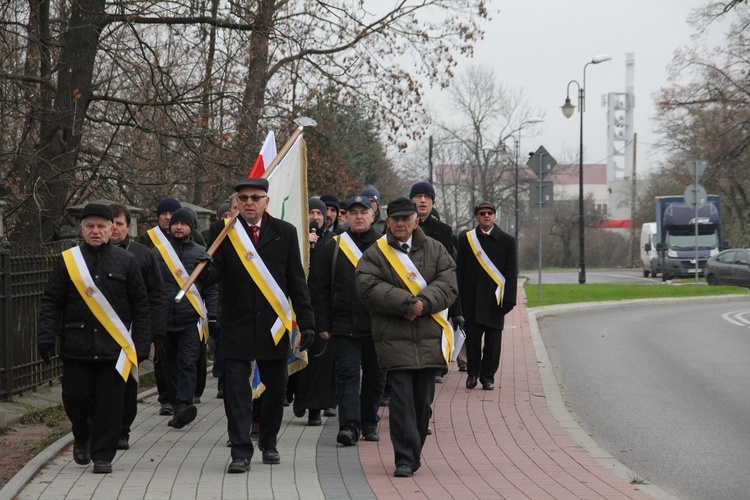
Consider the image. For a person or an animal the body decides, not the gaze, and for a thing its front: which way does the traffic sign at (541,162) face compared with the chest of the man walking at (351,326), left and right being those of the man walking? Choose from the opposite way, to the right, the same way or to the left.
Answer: the opposite way

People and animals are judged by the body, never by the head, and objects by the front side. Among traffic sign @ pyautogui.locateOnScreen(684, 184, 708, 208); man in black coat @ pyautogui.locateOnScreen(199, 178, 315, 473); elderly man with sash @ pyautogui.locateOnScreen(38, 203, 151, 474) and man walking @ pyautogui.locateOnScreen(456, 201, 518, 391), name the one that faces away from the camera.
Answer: the traffic sign

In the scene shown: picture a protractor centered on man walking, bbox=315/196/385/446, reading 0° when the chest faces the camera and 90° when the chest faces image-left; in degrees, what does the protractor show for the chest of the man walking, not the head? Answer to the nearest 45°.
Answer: approximately 0°

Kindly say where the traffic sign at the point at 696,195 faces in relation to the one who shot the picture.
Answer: facing away from the viewer

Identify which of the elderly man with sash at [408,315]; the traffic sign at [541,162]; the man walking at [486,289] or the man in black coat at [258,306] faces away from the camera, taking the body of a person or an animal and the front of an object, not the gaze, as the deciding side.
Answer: the traffic sign

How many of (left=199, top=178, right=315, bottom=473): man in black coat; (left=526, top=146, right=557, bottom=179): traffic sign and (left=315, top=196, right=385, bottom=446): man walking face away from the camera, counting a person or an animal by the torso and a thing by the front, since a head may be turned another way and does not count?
1

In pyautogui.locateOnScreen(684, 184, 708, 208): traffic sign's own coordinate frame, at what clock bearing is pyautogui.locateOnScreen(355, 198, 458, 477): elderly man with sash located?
The elderly man with sash is roughly at 6 o'clock from the traffic sign.

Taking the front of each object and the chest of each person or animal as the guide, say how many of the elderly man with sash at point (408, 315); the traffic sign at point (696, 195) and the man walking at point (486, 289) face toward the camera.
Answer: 2

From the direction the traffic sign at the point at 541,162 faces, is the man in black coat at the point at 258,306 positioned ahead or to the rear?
to the rear
